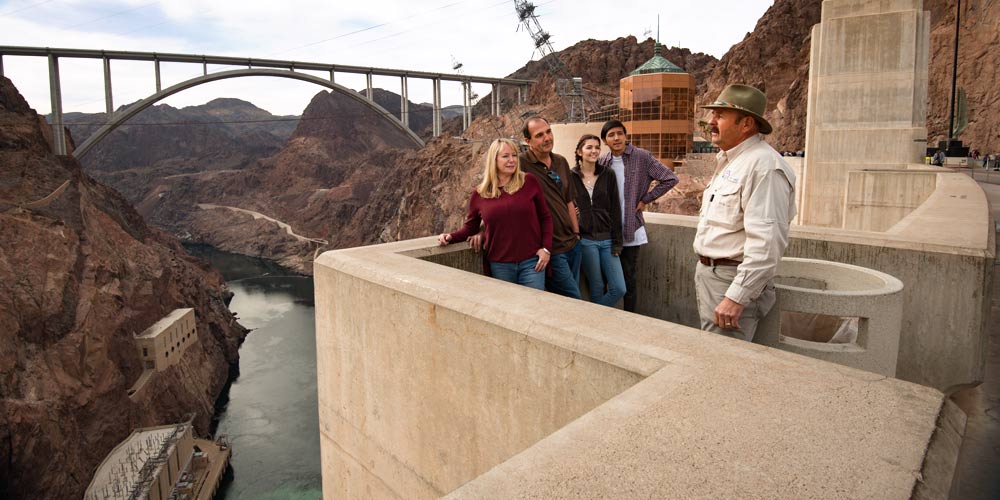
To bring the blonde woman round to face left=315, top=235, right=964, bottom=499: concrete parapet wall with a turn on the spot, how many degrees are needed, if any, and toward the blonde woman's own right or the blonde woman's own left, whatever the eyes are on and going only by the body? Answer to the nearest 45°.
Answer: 0° — they already face it

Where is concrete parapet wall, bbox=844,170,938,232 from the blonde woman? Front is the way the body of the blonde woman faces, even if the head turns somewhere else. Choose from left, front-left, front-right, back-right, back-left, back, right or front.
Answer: back-left

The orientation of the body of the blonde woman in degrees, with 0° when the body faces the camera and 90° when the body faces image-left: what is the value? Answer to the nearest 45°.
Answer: approximately 0°

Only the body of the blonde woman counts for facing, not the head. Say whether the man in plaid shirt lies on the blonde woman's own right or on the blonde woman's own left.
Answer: on the blonde woman's own left

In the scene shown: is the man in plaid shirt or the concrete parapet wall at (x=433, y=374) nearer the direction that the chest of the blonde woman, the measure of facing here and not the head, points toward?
the concrete parapet wall

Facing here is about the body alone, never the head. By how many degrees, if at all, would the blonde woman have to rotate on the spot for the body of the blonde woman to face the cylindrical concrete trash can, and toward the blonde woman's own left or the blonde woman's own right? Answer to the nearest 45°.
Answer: approximately 45° to the blonde woman's own left

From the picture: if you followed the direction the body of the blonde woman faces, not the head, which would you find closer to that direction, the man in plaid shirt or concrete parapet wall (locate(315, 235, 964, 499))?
the concrete parapet wall

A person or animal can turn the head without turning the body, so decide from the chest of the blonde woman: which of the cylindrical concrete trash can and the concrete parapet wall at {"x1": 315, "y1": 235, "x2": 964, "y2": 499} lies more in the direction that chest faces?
the concrete parapet wall

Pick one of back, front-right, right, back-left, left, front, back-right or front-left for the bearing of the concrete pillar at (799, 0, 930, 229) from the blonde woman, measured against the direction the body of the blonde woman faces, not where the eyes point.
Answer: back-left

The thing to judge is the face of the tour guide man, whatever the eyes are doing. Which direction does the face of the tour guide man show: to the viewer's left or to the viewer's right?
to the viewer's left

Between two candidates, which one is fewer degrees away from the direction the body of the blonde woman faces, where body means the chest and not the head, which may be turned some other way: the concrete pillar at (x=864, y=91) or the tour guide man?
the tour guide man

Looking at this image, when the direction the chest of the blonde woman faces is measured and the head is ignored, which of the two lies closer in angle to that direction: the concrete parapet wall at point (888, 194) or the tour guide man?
the tour guide man
